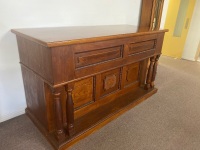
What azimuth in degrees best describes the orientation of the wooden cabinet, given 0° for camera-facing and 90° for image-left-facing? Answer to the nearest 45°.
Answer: approximately 315°
